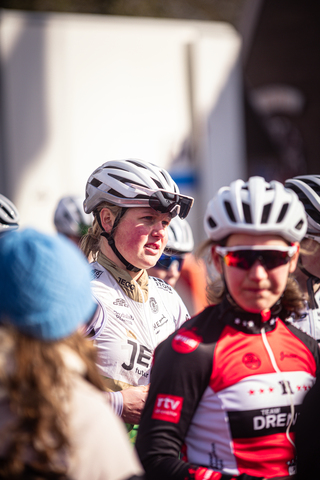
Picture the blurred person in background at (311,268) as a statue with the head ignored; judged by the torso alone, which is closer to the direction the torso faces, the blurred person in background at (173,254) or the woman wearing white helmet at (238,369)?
the woman wearing white helmet

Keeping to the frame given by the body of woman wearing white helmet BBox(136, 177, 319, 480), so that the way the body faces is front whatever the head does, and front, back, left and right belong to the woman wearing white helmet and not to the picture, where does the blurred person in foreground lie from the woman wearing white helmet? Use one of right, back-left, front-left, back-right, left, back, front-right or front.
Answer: right

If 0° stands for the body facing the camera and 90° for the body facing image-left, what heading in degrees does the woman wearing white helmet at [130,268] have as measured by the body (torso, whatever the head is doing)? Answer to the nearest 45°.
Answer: approximately 315°

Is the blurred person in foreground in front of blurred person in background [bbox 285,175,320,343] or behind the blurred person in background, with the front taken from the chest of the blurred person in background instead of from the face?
in front

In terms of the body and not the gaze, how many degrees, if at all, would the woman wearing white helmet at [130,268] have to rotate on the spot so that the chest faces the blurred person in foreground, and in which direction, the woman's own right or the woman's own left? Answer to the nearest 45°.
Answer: approximately 45° to the woman's own right

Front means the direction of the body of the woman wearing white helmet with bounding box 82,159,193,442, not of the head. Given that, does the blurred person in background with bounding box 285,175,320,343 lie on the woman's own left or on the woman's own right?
on the woman's own left
